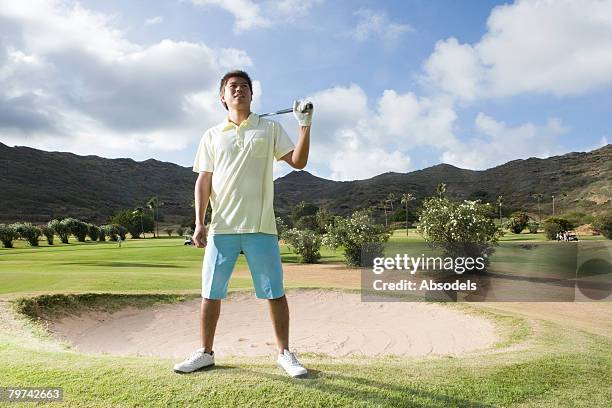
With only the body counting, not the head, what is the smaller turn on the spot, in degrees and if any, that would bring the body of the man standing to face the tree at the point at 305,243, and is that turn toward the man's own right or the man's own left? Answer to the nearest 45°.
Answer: approximately 180°

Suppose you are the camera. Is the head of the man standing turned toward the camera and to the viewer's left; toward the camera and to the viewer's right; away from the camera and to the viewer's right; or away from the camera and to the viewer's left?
toward the camera and to the viewer's right

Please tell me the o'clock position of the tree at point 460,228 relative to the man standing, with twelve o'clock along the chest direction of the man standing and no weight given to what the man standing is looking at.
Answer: The tree is roughly at 7 o'clock from the man standing.

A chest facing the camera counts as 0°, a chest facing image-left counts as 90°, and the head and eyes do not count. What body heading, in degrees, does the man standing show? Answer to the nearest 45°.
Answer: approximately 0°

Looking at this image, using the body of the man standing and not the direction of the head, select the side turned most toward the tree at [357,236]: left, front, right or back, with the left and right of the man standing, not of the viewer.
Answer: back

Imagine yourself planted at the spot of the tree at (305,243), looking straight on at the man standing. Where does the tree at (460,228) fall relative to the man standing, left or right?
left
